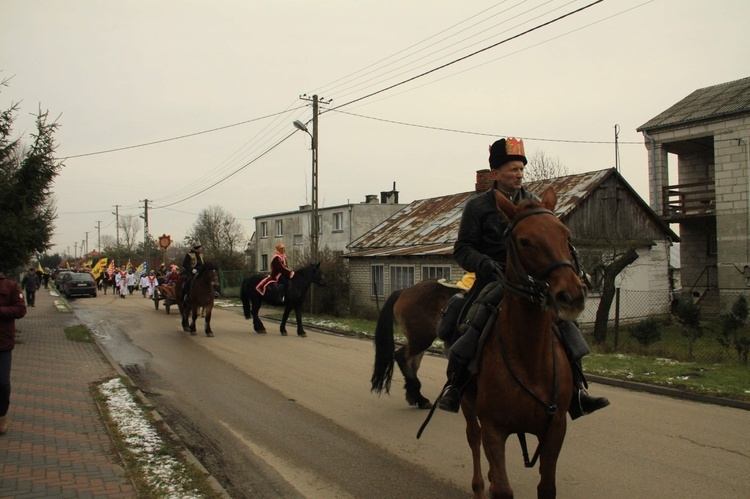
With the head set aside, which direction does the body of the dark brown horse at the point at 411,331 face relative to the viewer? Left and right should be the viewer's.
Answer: facing to the right of the viewer

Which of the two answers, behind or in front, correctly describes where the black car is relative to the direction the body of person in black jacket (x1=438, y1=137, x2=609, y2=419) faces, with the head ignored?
behind

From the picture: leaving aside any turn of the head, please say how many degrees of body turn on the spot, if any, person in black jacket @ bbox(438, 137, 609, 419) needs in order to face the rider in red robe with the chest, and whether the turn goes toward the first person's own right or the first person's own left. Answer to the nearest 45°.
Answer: approximately 180°

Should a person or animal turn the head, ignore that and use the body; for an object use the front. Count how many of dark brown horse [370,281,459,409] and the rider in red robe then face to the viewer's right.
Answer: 2

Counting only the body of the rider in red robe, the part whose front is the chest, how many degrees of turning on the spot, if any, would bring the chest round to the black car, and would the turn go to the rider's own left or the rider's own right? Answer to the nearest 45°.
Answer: approximately 135° to the rider's own left

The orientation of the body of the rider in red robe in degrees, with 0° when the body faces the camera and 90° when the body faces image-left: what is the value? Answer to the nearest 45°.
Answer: approximately 270°

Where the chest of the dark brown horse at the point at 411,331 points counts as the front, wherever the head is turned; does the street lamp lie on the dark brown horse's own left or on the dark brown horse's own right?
on the dark brown horse's own left

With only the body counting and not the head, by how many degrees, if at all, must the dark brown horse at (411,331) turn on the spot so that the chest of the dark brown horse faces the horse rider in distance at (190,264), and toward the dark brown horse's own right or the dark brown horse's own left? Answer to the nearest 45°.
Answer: approximately 135° to the dark brown horse's own left
